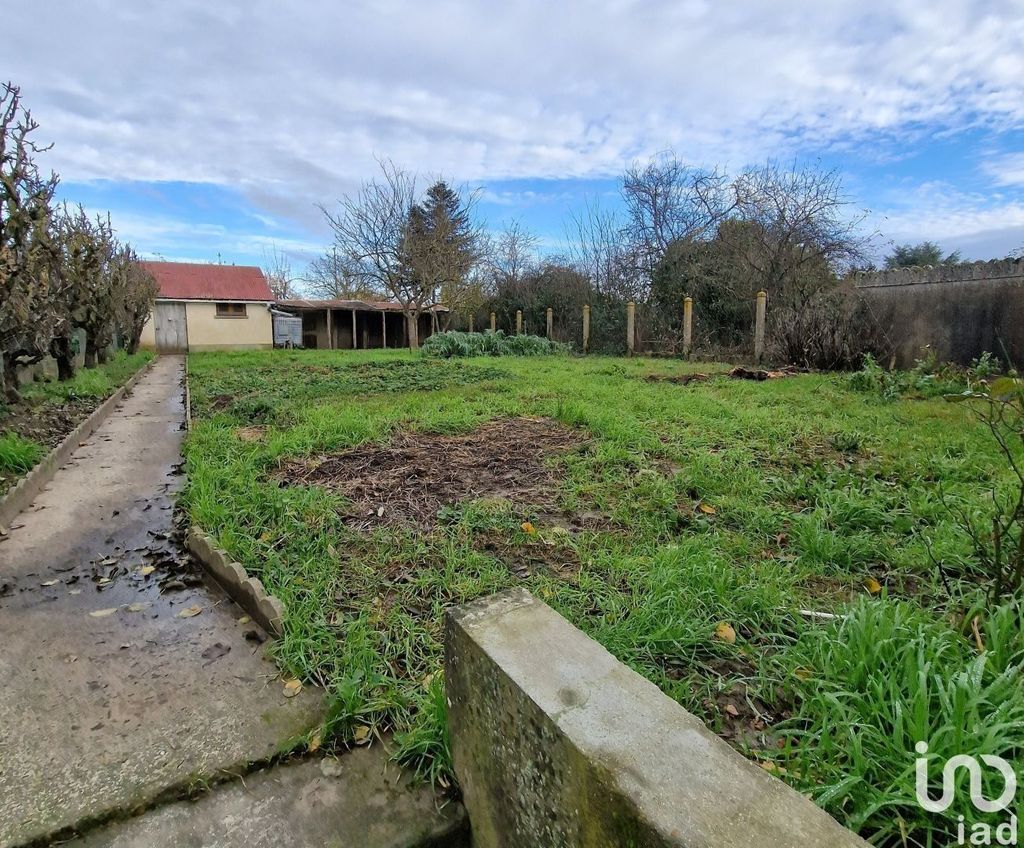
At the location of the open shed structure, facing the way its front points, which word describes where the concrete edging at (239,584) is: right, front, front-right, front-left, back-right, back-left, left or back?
front

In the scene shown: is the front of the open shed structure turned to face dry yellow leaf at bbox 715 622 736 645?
yes

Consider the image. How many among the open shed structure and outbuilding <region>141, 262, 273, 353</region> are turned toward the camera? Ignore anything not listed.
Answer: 2

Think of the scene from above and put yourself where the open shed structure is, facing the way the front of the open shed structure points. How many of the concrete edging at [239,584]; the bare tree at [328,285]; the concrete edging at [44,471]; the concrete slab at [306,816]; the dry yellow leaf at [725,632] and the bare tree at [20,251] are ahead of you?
5

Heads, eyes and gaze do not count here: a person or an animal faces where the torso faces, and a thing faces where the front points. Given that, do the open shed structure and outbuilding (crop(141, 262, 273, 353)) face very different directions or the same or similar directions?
same or similar directions

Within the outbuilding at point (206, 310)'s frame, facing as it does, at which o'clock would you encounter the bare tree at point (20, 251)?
The bare tree is roughly at 12 o'clock from the outbuilding.

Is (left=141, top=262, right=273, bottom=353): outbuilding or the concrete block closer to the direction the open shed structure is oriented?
the concrete block

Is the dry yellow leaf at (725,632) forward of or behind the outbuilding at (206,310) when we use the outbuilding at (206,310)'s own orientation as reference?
forward

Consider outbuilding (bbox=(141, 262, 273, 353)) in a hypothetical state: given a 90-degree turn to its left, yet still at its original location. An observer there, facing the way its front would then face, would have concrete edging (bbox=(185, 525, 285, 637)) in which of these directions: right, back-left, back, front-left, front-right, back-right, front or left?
right

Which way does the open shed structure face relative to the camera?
toward the camera

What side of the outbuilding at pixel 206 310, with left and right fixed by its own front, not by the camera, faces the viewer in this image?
front

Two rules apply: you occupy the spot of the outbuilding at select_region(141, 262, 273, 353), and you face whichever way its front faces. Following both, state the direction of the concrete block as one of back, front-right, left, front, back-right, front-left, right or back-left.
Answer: front

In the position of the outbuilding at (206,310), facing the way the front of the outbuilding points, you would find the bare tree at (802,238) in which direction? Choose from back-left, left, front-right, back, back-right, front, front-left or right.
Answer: front-left

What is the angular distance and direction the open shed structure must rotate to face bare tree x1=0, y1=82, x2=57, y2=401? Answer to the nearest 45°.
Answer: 0° — it already faces it

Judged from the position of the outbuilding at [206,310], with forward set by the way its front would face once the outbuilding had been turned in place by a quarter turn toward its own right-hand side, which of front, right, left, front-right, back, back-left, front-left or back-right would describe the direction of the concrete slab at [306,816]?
left

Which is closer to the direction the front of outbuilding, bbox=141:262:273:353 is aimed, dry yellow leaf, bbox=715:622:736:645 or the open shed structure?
the dry yellow leaf
